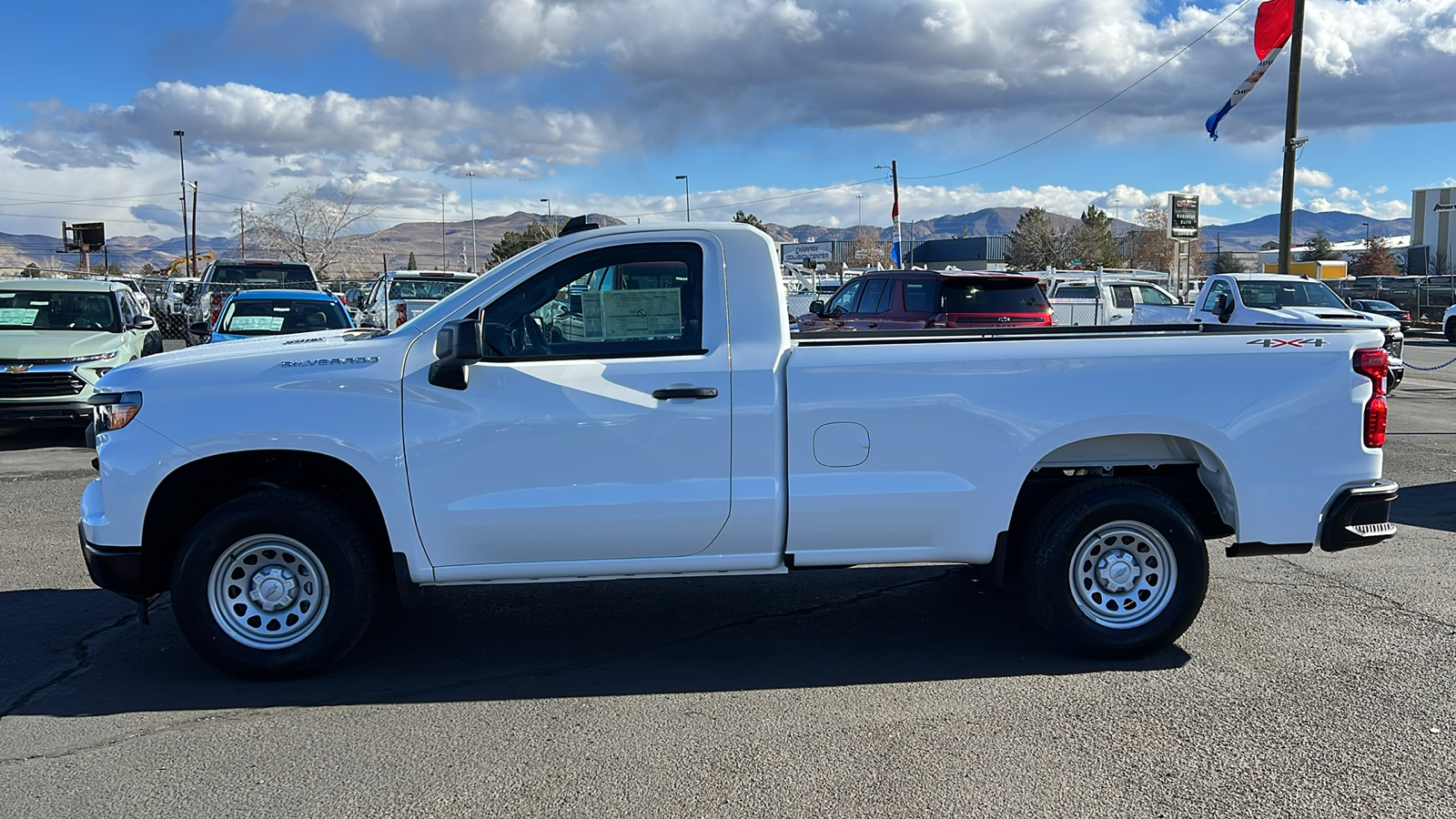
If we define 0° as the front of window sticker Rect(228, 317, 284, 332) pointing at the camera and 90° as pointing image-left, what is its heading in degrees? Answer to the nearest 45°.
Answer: approximately 0°

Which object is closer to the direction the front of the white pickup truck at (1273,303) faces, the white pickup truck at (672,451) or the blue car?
the white pickup truck

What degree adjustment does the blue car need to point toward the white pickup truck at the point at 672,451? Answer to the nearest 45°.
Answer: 0° — it already faces it

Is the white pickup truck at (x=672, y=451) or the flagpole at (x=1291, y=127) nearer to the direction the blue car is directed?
the white pickup truck

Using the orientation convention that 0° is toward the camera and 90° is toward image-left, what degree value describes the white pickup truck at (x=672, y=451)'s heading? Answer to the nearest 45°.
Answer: approximately 90°

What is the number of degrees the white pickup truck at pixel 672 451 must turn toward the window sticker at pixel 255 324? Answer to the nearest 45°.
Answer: approximately 45° to its right

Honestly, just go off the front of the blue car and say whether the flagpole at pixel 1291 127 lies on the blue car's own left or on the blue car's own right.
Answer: on the blue car's own left

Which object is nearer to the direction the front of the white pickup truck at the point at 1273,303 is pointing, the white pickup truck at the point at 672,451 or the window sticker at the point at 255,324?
the white pickup truck

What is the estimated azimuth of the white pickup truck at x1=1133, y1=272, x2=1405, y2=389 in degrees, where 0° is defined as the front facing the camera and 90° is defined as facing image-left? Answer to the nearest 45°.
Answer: approximately 315°

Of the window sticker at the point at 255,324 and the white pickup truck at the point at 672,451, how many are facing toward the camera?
1

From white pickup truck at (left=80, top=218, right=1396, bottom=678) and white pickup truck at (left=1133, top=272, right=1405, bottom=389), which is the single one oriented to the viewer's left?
white pickup truck at (left=80, top=218, right=1396, bottom=678)

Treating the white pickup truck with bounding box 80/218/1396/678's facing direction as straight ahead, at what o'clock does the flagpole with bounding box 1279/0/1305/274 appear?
The flagpole is roughly at 4 o'clock from the white pickup truck.
